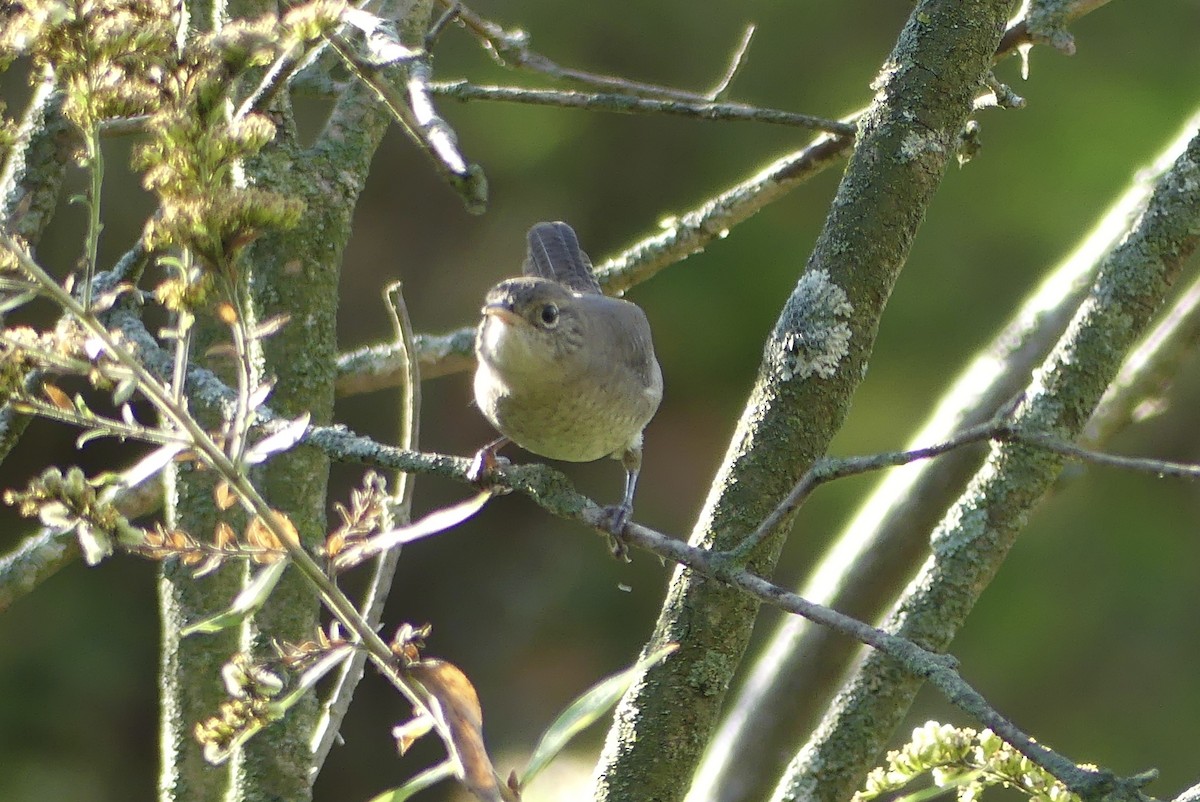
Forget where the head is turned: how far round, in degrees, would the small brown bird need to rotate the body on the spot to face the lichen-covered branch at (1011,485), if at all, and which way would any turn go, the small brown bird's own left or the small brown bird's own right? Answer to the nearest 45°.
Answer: approximately 90° to the small brown bird's own left

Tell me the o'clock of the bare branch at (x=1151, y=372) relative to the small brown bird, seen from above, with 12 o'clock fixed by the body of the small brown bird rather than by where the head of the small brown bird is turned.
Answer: The bare branch is roughly at 8 o'clock from the small brown bird.

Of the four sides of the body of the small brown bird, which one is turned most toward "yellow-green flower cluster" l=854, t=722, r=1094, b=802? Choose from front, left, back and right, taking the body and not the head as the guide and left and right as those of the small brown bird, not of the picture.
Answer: left

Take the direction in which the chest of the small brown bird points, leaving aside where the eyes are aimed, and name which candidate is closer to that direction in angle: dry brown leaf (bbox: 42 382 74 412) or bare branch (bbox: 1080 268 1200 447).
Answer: the dry brown leaf

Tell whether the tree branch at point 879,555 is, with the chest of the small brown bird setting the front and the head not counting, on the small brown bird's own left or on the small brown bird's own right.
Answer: on the small brown bird's own left

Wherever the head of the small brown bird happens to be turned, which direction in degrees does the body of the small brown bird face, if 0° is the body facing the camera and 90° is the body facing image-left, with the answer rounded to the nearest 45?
approximately 45°
